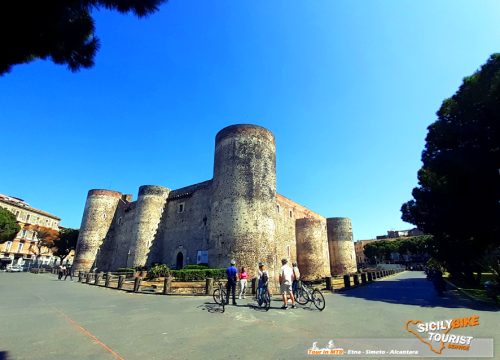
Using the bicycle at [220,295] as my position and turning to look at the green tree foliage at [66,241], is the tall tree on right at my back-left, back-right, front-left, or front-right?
back-right

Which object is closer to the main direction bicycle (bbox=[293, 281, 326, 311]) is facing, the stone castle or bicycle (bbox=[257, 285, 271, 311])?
the stone castle

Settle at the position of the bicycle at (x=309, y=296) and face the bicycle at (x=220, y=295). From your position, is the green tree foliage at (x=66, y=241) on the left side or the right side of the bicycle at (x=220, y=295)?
right

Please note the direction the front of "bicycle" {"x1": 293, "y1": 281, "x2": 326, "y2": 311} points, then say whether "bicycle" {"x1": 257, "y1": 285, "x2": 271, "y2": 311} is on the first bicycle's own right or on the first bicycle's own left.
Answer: on the first bicycle's own left

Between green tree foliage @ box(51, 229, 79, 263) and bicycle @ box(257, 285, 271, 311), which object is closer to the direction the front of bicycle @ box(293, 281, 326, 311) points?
the green tree foliage
